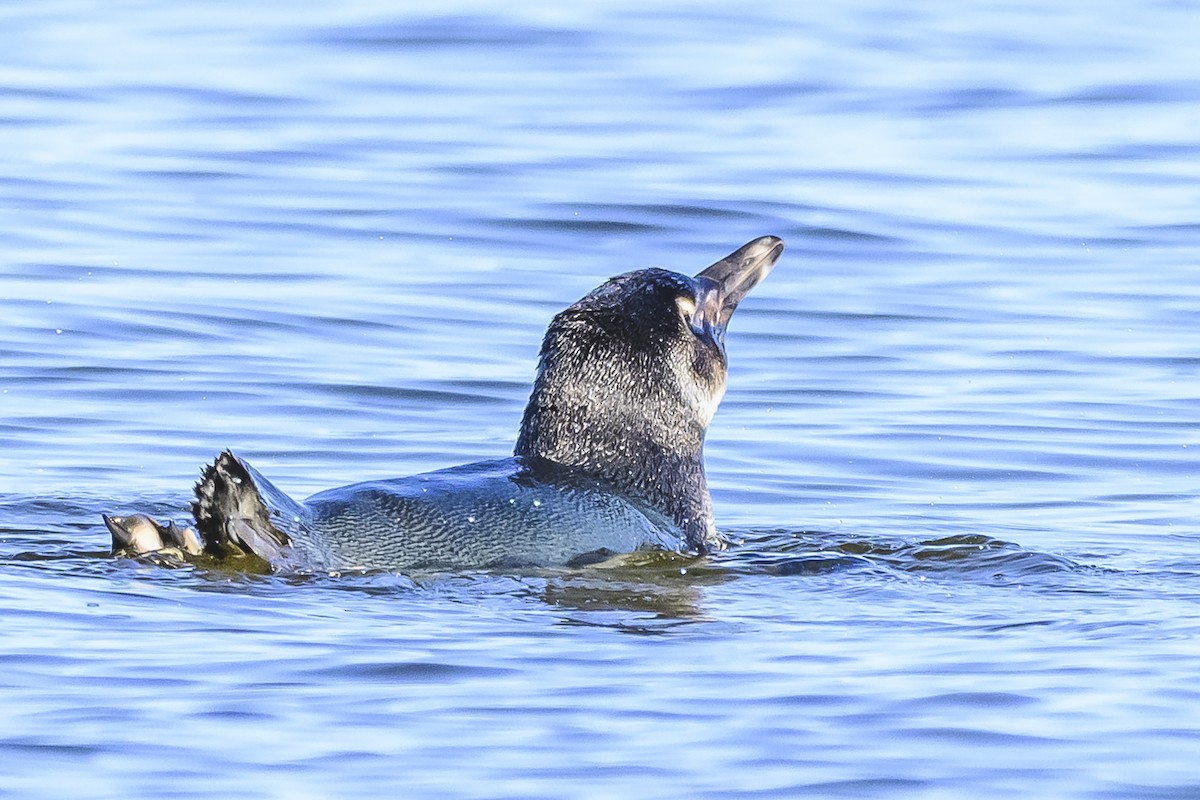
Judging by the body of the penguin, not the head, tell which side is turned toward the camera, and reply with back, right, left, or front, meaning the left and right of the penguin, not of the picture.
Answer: right
